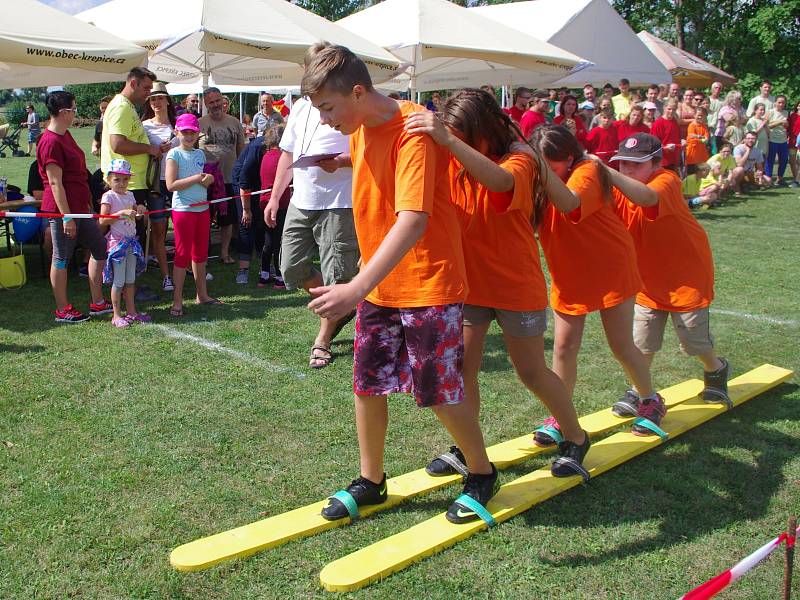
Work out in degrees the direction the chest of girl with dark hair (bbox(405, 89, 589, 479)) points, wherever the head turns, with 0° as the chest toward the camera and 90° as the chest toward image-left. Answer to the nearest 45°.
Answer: approximately 45°

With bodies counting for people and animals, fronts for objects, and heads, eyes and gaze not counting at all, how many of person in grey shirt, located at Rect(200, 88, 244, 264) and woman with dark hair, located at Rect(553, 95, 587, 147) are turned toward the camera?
2

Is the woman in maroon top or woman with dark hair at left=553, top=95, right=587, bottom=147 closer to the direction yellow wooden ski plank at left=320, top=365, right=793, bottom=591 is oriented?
the woman in maroon top

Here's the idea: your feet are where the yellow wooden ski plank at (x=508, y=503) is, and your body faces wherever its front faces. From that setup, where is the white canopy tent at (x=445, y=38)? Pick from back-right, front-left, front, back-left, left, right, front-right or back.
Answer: back-right

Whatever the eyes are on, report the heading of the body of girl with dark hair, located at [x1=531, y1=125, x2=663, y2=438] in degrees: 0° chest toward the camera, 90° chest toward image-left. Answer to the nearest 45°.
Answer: approximately 45°

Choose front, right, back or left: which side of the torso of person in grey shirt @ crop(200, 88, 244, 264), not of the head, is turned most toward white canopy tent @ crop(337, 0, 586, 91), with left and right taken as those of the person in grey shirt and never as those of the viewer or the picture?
left
